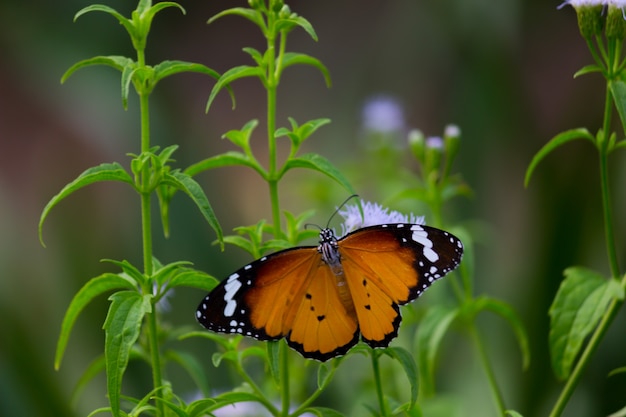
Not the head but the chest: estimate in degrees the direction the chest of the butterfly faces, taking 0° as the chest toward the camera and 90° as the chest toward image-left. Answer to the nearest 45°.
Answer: approximately 180°
